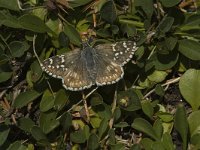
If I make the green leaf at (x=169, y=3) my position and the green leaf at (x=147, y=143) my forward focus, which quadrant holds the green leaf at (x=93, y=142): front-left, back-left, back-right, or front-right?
front-right

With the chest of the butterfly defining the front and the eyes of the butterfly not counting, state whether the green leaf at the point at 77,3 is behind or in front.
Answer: in front

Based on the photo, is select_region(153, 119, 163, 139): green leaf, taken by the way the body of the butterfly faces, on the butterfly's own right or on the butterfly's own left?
on the butterfly's own right

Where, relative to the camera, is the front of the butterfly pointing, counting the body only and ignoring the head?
away from the camera

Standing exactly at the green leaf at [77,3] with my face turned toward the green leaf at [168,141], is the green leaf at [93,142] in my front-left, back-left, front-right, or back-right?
front-right

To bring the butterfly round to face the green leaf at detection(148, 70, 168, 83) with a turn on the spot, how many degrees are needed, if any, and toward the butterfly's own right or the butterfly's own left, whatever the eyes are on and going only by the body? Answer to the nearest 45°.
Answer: approximately 90° to the butterfly's own right

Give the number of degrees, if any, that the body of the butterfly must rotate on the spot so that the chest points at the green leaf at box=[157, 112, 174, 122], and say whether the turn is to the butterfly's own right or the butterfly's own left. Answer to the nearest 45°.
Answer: approximately 90° to the butterfly's own right
